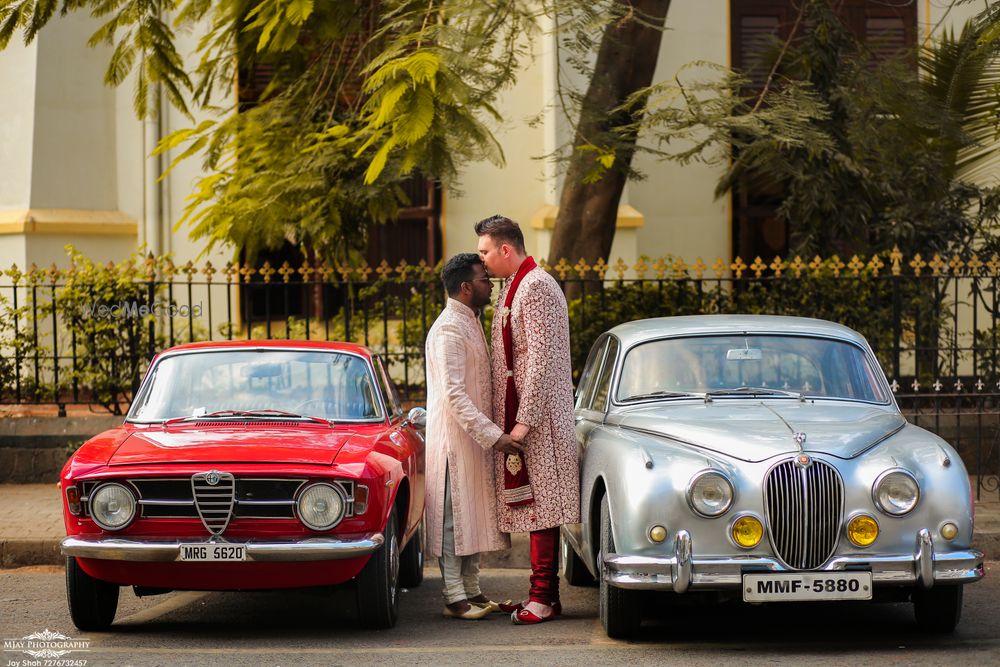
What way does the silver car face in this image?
toward the camera

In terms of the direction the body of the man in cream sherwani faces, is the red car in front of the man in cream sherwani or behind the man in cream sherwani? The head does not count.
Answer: behind

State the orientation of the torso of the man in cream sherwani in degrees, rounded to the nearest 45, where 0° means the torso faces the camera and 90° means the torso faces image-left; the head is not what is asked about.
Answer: approximately 270°

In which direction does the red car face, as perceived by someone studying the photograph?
facing the viewer

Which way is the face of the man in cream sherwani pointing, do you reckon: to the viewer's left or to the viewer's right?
to the viewer's right

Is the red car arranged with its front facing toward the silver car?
no

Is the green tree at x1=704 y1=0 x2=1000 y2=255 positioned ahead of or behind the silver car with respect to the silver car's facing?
behind

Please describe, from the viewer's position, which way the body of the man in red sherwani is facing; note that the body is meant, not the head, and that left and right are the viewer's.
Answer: facing to the left of the viewer

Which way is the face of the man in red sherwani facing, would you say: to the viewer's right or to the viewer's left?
to the viewer's left

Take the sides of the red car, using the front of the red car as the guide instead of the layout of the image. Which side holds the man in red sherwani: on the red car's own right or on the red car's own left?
on the red car's own left

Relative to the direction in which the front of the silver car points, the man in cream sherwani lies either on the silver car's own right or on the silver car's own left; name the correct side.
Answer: on the silver car's own right

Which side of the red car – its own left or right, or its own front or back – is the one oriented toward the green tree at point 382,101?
back

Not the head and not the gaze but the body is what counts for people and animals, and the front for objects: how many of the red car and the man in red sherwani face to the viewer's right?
0

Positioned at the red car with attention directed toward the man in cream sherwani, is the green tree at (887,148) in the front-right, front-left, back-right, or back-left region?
front-left

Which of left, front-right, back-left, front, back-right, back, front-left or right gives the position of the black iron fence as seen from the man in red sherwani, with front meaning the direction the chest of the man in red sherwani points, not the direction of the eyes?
right

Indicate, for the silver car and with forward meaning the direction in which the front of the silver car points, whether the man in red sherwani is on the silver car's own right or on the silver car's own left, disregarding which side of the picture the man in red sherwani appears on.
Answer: on the silver car's own right

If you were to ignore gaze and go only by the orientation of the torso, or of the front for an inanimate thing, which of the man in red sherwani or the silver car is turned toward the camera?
the silver car

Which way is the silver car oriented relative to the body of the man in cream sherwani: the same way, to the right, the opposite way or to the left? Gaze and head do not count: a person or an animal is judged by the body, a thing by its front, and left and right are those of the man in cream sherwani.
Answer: to the right
